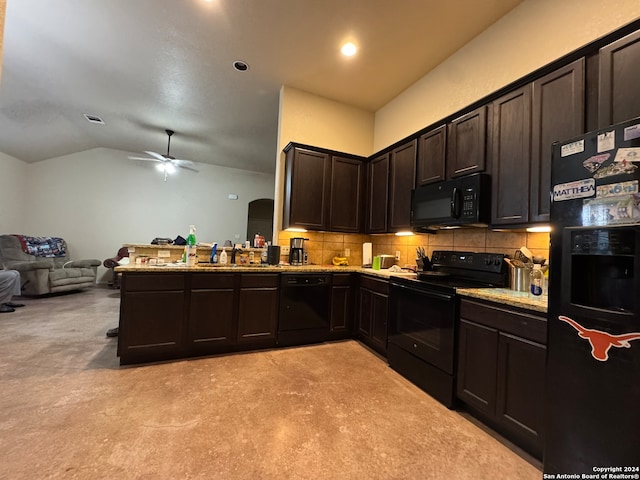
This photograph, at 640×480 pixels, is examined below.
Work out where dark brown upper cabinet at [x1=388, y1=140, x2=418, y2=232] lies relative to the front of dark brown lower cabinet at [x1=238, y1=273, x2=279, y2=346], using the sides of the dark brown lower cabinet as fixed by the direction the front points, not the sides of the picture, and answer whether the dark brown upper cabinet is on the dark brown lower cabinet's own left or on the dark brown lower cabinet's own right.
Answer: on the dark brown lower cabinet's own left

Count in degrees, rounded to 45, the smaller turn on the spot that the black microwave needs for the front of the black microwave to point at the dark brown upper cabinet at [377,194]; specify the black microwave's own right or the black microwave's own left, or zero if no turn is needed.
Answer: approximately 90° to the black microwave's own right

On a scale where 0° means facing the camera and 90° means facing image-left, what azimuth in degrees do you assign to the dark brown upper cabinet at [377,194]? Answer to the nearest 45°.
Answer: approximately 45°

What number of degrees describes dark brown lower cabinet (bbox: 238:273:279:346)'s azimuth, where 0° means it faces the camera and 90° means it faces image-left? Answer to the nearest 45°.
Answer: approximately 0°

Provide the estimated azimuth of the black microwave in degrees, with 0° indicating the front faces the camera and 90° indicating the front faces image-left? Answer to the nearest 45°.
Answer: approximately 45°

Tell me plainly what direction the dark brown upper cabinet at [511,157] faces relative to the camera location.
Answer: facing the viewer and to the left of the viewer
